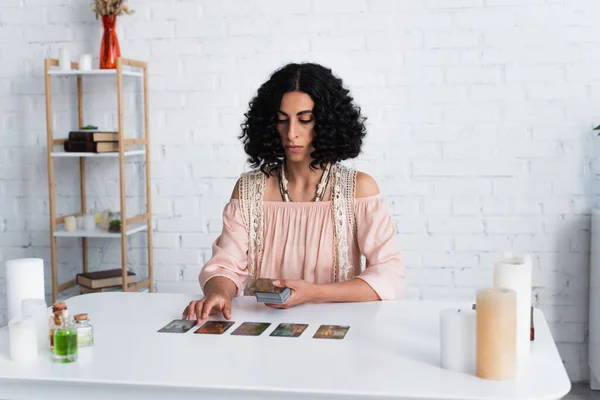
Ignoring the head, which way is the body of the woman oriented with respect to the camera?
toward the camera

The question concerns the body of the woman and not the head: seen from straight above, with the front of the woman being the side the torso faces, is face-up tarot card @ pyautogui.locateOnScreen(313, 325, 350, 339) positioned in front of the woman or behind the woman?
in front

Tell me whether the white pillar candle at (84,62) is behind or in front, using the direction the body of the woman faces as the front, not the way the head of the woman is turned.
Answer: behind

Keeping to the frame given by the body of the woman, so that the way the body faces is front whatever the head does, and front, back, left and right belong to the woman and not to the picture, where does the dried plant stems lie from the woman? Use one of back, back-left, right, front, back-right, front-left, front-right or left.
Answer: back-right

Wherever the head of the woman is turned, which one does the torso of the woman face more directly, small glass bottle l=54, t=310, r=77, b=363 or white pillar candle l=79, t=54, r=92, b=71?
the small glass bottle

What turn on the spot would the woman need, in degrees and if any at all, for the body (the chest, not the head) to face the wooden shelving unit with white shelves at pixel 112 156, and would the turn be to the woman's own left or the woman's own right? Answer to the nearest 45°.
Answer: approximately 135° to the woman's own right

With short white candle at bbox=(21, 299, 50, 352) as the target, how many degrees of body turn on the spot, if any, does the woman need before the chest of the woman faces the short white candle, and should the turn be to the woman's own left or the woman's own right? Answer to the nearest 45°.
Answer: approximately 45° to the woman's own right

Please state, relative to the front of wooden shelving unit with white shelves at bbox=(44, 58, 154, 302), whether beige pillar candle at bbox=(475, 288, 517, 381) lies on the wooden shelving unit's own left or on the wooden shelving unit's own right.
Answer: on the wooden shelving unit's own left

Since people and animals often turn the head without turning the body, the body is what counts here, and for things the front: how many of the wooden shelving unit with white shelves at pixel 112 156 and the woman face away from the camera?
0

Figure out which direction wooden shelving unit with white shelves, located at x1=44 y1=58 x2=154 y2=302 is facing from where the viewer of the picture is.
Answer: facing the viewer and to the left of the viewer

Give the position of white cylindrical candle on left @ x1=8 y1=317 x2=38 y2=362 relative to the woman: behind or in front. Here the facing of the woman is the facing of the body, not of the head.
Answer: in front

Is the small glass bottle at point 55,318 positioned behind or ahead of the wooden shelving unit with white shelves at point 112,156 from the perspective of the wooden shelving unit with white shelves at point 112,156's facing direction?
ahead

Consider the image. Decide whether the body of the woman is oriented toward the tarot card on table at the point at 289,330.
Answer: yes

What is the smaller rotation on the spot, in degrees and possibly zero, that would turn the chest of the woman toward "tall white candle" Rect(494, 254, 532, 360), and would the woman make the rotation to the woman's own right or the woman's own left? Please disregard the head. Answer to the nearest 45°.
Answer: approximately 45° to the woman's own left
